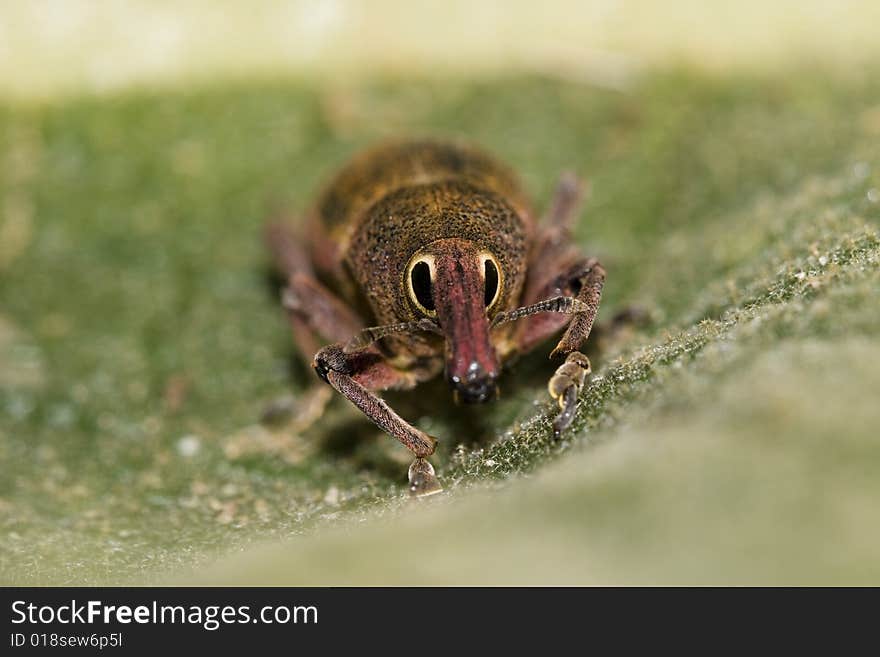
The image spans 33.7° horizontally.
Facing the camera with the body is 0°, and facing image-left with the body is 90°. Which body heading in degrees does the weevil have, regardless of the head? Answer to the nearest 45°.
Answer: approximately 0°
